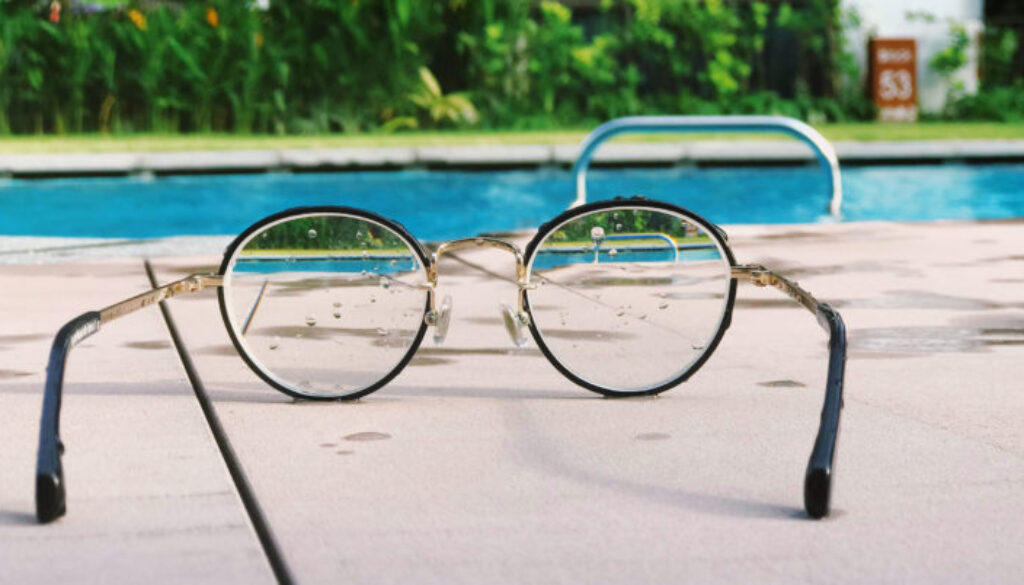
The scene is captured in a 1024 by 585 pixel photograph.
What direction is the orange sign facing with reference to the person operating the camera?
facing the viewer

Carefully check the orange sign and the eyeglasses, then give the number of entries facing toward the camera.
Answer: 1

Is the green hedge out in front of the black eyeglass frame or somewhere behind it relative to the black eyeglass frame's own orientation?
in front

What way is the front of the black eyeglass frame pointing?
away from the camera

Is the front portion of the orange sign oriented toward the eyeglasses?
yes

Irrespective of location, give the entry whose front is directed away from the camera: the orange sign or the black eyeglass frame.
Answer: the black eyeglass frame

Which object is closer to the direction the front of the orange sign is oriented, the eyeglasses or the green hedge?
the eyeglasses

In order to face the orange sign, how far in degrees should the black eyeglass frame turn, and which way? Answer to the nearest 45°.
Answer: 0° — it already faces it

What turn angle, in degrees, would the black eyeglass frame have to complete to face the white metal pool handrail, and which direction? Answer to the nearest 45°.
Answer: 0° — it already faces it

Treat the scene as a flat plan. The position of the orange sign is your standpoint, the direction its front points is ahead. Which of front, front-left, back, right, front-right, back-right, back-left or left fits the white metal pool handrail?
front

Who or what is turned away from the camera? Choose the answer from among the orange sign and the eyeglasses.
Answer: the eyeglasses

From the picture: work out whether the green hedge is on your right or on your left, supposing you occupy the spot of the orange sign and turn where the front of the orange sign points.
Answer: on your right

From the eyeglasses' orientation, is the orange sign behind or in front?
in front

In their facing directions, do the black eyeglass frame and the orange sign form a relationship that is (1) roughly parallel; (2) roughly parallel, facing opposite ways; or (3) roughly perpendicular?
roughly parallel, facing opposite ways

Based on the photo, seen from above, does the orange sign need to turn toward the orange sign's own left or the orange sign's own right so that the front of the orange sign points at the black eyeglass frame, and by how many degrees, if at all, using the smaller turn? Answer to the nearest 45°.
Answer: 0° — it already faces it

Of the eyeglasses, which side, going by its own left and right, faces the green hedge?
front
